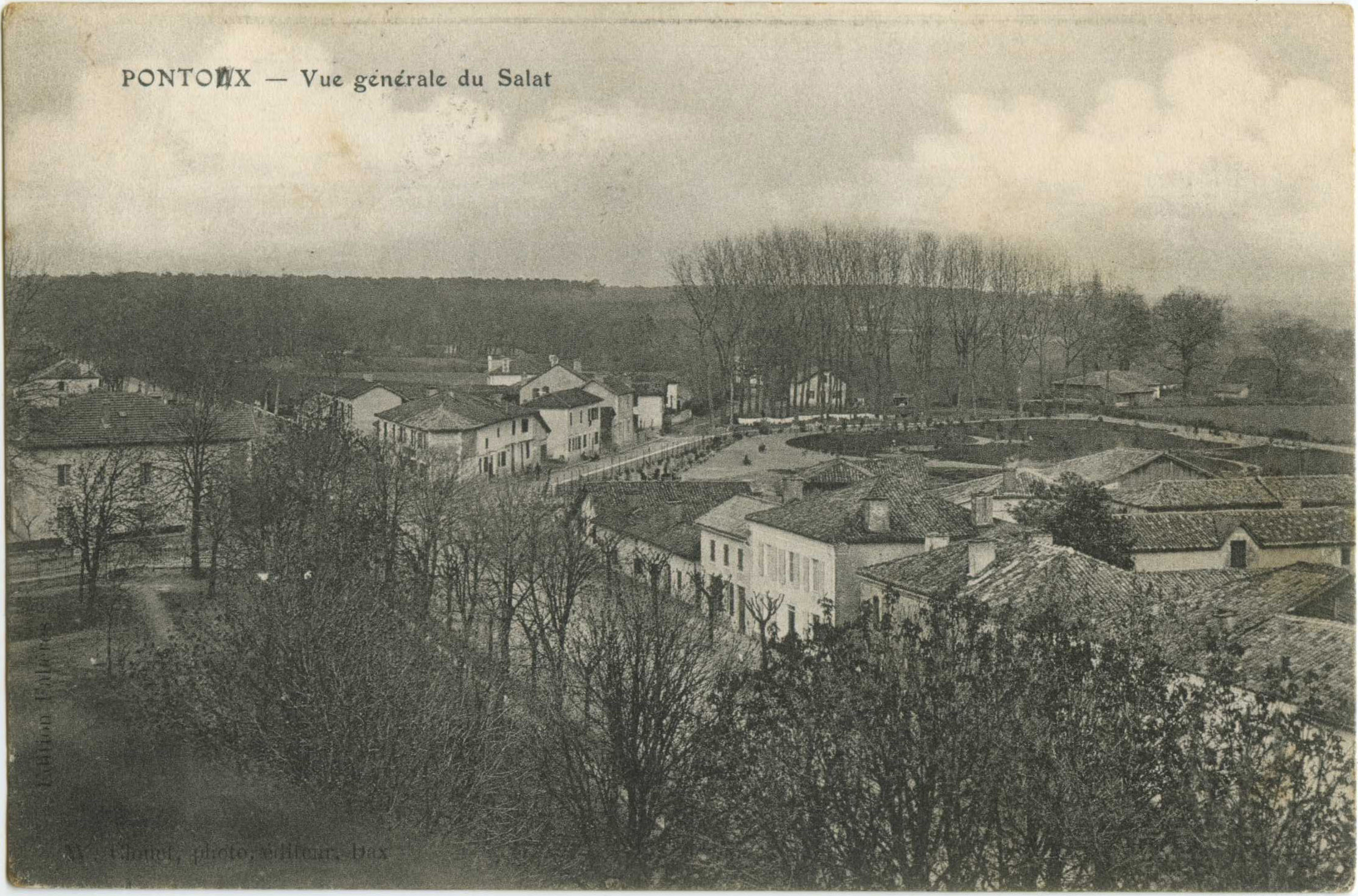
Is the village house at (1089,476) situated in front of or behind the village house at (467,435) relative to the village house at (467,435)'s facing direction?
in front

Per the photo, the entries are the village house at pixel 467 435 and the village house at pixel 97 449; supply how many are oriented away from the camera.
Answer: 0

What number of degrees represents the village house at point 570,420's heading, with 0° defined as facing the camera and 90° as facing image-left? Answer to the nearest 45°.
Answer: approximately 315°

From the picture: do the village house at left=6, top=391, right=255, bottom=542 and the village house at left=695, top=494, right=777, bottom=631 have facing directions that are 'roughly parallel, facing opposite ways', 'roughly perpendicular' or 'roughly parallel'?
roughly perpendicular

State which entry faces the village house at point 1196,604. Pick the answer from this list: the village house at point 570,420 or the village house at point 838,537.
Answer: the village house at point 570,420

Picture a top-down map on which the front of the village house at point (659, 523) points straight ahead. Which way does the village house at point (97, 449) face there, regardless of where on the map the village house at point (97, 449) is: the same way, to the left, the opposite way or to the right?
to the left
